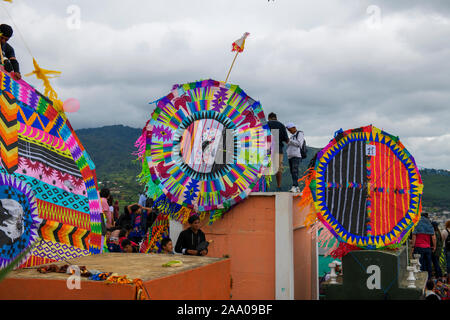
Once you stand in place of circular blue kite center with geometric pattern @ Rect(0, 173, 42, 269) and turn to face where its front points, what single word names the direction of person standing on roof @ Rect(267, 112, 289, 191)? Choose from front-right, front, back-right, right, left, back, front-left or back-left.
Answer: back-left

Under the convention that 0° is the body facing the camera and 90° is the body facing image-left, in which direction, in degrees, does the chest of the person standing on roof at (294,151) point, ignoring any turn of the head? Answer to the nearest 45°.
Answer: approximately 45°

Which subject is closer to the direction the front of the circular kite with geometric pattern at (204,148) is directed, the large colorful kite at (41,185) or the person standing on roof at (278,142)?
the large colorful kite

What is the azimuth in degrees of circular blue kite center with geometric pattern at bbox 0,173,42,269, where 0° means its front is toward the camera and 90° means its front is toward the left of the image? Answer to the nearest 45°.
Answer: approximately 0°

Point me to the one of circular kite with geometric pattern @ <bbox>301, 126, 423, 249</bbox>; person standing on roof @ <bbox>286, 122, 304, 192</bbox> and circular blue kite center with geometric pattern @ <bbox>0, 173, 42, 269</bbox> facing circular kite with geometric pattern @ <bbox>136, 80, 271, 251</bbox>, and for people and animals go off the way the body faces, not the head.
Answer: the person standing on roof

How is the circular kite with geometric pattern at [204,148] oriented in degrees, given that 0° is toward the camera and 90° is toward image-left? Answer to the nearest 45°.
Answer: approximately 0°

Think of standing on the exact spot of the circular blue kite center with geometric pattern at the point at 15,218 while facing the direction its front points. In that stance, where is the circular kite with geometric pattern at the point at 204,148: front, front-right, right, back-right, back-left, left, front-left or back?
back-left

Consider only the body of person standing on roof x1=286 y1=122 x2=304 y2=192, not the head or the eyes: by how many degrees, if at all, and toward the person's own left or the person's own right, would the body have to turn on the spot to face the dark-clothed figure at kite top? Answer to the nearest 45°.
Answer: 0° — they already face it

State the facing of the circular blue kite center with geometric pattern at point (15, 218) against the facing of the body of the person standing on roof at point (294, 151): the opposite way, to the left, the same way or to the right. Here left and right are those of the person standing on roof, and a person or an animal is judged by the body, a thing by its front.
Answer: to the left
